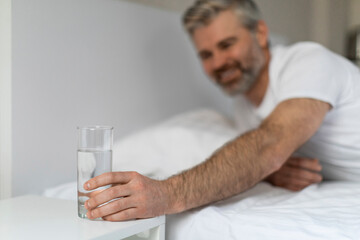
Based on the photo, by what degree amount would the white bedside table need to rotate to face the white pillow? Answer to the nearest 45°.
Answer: approximately 90° to its left

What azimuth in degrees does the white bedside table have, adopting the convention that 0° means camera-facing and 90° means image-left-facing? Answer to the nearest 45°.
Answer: approximately 315°
